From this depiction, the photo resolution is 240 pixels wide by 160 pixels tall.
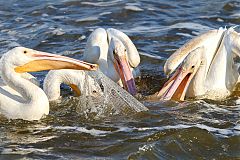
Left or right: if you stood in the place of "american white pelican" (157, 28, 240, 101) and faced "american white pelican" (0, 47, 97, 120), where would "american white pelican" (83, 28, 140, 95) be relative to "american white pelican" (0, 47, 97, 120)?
right

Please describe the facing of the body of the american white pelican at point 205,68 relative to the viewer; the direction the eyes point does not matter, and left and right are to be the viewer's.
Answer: facing the viewer and to the left of the viewer

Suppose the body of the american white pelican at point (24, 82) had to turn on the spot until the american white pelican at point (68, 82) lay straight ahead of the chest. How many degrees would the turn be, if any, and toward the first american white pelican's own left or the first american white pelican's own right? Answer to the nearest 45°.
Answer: approximately 45° to the first american white pelican's own left

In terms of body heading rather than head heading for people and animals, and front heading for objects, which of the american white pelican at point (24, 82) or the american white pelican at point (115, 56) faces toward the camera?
the american white pelican at point (115, 56)

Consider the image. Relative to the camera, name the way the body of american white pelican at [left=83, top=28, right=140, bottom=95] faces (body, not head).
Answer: toward the camera

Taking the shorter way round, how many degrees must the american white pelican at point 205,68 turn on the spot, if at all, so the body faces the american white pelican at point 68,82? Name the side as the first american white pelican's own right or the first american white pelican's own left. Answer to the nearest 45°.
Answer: approximately 45° to the first american white pelican's own right

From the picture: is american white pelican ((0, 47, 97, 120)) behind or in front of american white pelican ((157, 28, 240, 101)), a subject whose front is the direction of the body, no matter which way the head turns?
in front

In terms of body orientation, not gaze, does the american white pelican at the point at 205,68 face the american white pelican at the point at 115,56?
no

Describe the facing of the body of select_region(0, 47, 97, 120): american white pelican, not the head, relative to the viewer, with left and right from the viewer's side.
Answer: facing to the right of the viewer

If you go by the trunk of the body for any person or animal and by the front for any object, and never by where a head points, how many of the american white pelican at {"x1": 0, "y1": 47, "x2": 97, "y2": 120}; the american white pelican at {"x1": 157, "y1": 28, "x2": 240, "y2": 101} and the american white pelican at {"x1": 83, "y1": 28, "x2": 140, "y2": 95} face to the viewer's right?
1

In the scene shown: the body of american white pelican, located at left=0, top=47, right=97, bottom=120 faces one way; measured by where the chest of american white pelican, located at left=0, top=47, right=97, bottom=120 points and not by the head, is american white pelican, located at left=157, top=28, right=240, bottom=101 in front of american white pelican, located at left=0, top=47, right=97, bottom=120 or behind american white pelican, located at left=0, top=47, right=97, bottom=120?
in front
